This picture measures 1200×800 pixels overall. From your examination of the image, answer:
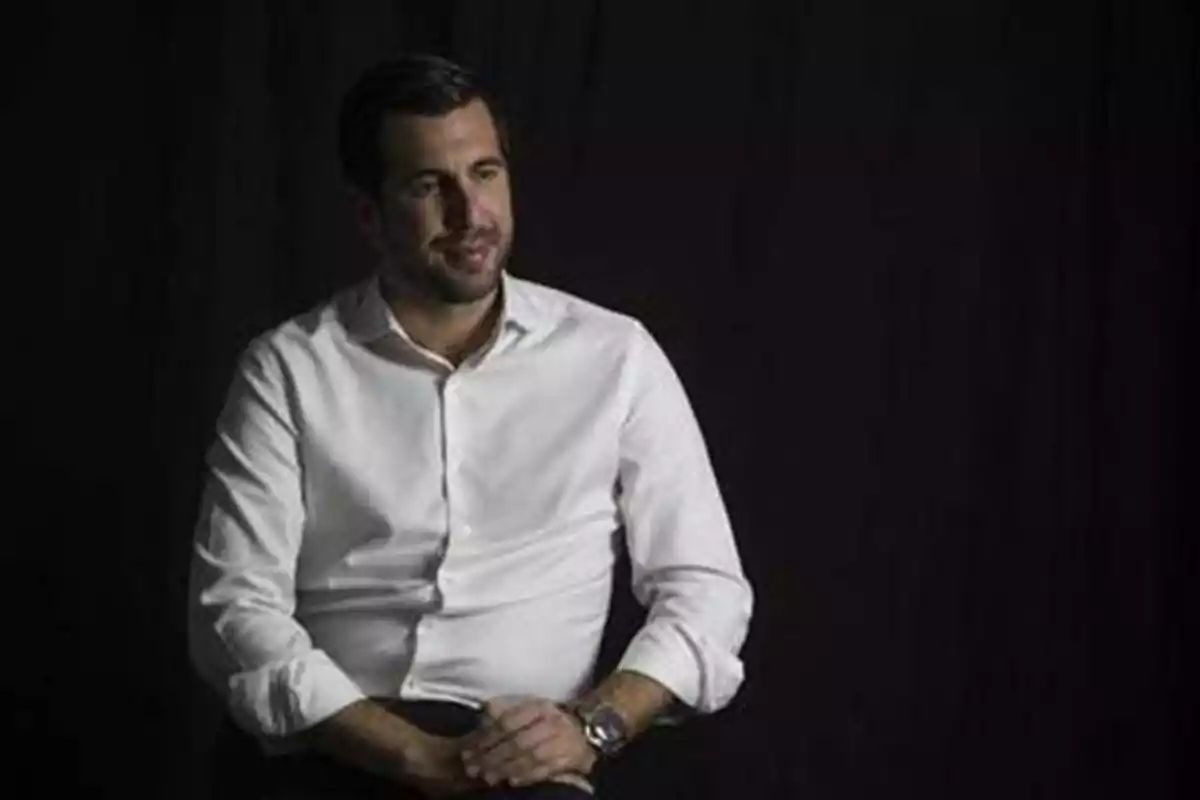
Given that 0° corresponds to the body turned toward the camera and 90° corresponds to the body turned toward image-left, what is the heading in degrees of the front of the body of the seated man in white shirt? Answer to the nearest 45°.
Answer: approximately 0°

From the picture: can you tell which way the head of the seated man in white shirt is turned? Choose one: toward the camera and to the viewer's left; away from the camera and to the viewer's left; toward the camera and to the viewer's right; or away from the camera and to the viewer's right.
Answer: toward the camera and to the viewer's right
